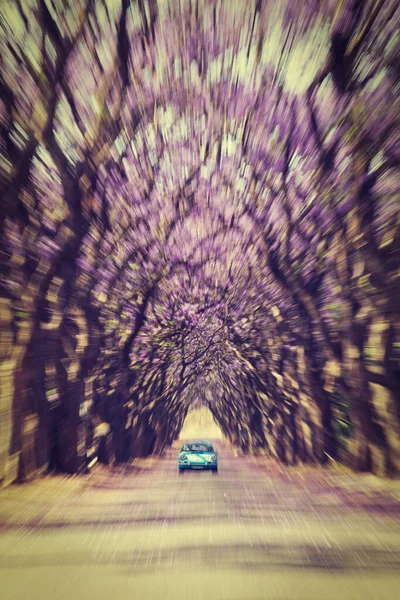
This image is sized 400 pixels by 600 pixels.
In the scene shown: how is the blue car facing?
toward the camera
